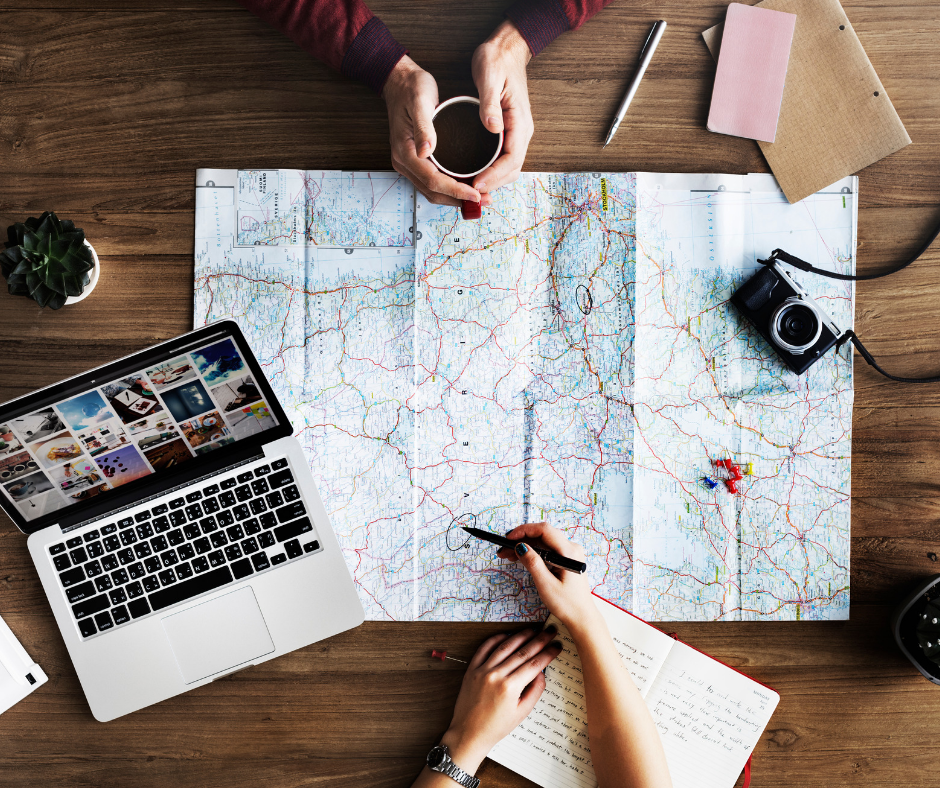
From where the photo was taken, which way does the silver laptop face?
toward the camera

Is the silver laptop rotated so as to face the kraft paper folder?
no
